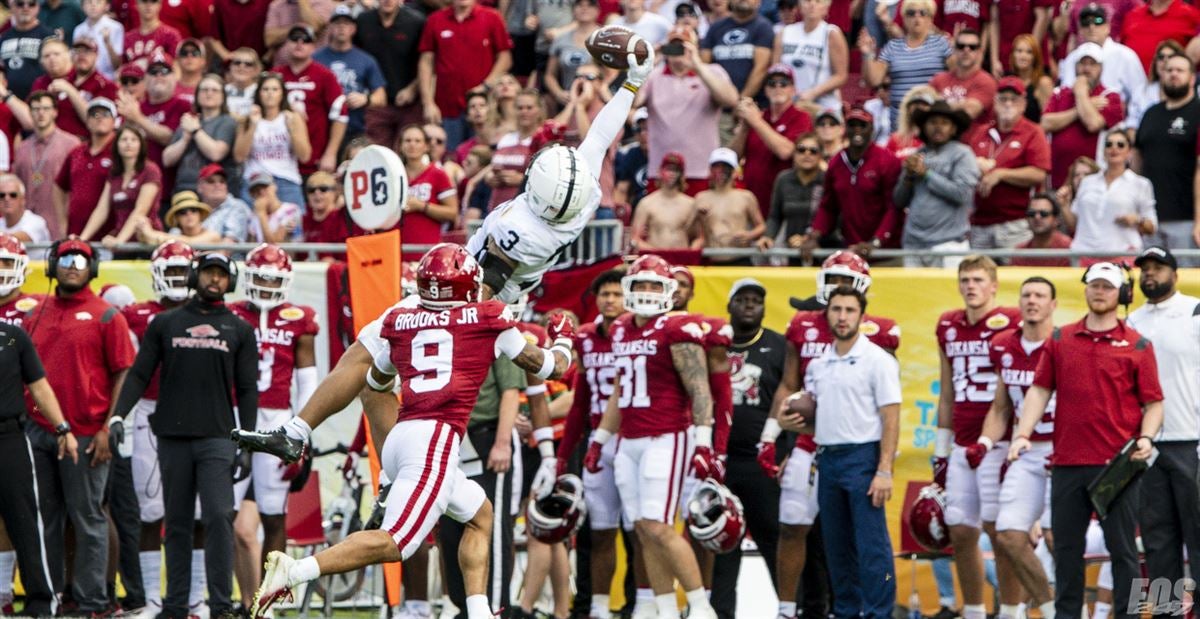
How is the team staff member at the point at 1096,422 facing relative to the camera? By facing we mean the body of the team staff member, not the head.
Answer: toward the camera

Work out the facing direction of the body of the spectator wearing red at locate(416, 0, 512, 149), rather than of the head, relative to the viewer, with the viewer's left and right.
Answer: facing the viewer

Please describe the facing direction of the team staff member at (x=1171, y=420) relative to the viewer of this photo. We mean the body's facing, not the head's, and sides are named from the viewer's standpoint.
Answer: facing the viewer and to the left of the viewer

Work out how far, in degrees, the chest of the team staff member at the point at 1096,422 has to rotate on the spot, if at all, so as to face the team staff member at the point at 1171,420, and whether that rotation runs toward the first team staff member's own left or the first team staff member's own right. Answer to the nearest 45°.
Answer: approximately 135° to the first team staff member's own left

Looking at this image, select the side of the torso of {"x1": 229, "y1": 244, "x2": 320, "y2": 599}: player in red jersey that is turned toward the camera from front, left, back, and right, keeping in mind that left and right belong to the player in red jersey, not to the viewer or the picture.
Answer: front

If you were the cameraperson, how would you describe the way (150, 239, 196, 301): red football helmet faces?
facing the viewer and to the right of the viewer

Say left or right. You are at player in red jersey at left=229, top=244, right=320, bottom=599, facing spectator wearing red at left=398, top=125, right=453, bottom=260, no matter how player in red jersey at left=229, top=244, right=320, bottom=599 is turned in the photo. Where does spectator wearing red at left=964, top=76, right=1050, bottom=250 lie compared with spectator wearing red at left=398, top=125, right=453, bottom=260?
right

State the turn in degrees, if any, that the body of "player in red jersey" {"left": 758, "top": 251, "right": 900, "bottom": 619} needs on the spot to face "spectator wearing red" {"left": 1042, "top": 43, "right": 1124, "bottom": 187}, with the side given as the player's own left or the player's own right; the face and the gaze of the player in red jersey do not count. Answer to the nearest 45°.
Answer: approximately 135° to the player's own left

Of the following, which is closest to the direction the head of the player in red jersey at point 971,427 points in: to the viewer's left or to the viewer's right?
to the viewer's left

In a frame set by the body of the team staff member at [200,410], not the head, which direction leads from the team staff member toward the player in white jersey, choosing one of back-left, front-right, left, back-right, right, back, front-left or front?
front-left

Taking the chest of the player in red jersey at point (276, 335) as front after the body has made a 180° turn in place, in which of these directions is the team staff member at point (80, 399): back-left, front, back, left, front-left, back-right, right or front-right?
left

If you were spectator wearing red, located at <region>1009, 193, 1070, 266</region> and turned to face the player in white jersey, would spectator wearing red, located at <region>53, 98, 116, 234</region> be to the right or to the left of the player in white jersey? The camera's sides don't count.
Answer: right

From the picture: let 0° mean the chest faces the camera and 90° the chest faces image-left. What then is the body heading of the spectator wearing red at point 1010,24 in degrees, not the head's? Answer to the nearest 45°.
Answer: approximately 0°

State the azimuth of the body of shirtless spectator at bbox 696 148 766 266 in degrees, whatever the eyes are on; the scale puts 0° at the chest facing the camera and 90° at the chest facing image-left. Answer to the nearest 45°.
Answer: approximately 0°
